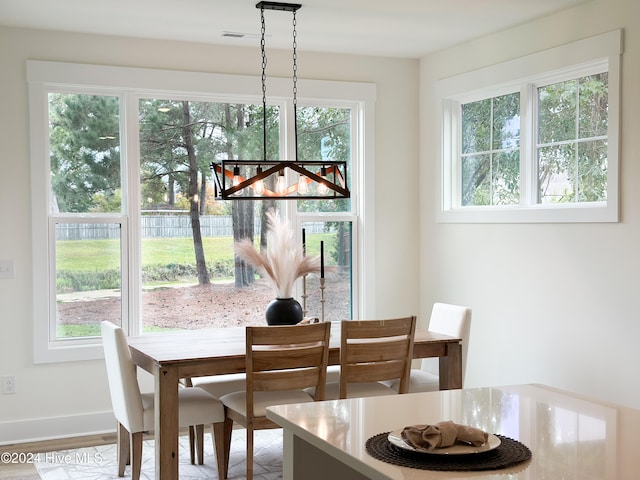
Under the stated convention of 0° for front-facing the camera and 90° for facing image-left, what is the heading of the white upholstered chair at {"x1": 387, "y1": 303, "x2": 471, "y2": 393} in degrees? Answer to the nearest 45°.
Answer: approximately 45°

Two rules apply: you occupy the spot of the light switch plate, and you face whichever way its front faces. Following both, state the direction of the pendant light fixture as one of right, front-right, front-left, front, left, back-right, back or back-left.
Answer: front-left

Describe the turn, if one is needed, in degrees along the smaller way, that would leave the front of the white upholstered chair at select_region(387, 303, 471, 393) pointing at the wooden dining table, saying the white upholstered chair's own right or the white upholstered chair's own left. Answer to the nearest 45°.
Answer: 0° — it already faces it

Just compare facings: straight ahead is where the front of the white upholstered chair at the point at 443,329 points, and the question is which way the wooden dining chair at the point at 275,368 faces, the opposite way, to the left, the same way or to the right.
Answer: to the right

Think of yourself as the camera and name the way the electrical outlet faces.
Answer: facing the viewer

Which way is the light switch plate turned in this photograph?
toward the camera

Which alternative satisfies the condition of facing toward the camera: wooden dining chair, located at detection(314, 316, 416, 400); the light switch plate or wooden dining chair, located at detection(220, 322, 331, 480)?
the light switch plate

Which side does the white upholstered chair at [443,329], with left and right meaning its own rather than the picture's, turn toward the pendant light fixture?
front

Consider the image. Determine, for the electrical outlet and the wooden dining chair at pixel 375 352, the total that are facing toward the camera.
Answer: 1

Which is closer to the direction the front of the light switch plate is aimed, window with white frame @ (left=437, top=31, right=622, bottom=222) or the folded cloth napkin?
the folded cloth napkin

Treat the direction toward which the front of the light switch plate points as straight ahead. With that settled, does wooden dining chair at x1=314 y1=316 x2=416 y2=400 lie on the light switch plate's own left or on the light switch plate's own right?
on the light switch plate's own left

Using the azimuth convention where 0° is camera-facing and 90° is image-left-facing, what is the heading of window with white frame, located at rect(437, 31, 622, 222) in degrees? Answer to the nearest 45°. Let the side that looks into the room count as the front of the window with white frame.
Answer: approximately 45°

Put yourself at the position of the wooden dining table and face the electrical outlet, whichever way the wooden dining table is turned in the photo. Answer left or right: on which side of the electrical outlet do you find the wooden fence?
right

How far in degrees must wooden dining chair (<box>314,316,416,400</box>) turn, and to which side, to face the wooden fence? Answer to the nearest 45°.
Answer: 0° — it already faces it

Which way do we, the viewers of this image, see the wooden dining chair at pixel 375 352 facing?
facing away from the viewer and to the left of the viewer

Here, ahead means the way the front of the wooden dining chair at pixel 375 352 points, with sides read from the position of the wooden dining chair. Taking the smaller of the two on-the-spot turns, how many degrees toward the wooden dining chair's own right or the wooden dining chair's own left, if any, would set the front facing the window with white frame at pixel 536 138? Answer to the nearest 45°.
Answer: approximately 90° to the wooden dining chair's own right

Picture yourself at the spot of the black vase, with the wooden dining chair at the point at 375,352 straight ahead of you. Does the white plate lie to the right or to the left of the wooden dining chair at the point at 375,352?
right
